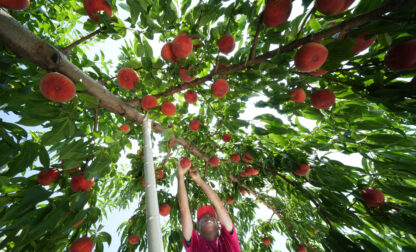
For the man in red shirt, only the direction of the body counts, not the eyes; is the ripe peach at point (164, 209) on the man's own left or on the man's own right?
on the man's own right

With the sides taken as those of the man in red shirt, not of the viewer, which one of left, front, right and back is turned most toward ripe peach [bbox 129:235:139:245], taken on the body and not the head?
right

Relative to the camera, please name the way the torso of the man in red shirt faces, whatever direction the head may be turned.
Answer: toward the camera

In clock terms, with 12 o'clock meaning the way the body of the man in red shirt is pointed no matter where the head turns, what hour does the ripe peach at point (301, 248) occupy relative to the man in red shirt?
The ripe peach is roughly at 8 o'clock from the man in red shirt.

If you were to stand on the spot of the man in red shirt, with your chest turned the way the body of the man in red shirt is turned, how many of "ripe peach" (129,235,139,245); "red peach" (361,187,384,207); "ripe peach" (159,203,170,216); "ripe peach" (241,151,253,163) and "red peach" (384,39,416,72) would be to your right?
2
